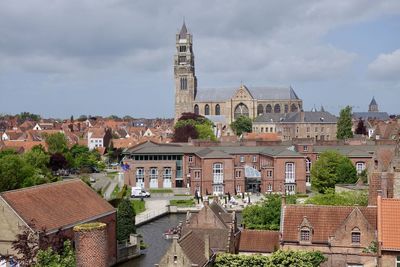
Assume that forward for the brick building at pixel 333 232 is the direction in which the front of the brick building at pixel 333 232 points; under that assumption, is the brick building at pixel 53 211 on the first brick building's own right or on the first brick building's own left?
on the first brick building's own right

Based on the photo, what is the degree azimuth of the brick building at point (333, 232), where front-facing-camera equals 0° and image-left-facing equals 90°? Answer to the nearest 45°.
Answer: approximately 0°

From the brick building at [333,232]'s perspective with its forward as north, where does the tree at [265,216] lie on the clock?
The tree is roughly at 5 o'clock from the brick building.

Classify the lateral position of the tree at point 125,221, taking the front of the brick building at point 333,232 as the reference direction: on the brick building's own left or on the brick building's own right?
on the brick building's own right

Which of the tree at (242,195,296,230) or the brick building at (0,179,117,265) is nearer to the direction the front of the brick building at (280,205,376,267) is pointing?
the brick building

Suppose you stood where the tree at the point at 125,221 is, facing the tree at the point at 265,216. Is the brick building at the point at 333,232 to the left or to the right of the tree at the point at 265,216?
right
